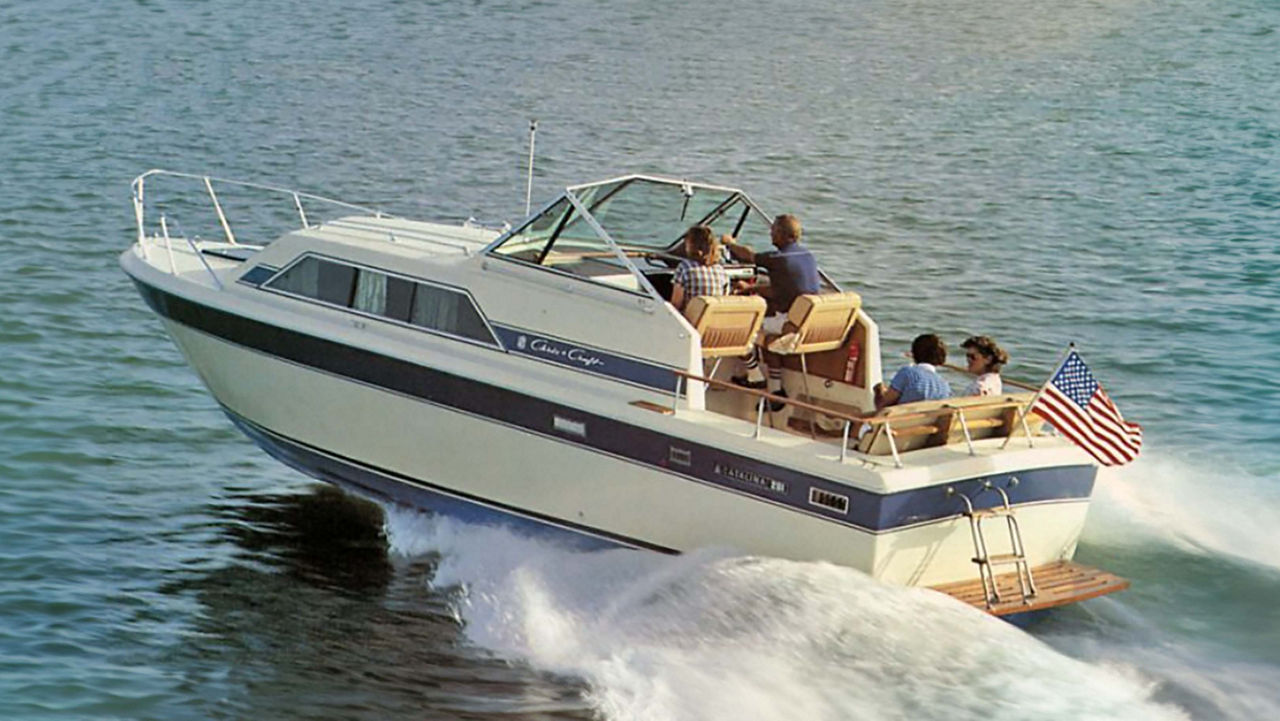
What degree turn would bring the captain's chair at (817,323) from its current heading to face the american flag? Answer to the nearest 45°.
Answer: approximately 180°

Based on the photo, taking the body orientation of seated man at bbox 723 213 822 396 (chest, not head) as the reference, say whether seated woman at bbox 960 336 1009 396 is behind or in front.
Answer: behind

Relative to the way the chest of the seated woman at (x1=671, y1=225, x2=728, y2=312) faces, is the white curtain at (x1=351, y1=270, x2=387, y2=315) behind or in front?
in front

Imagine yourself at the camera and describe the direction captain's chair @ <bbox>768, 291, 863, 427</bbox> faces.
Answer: facing away from the viewer and to the left of the viewer

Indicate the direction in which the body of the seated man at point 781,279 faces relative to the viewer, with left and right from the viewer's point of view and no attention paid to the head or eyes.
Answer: facing away from the viewer and to the left of the viewer

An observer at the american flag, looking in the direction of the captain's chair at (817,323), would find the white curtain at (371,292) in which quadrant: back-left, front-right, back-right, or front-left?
front-left

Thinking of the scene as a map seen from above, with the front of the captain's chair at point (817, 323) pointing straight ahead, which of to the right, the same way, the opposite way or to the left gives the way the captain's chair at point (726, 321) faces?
the same way

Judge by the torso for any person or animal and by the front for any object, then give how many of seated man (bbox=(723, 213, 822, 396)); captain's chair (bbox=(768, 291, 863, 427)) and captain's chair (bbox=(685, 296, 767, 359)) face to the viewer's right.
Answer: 0

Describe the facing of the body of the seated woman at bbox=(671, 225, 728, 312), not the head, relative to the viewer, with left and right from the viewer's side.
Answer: facing away from the viewer and to the left of the viewer

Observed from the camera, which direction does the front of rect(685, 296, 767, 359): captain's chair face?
facing away from the viewer and to the left of the viewer

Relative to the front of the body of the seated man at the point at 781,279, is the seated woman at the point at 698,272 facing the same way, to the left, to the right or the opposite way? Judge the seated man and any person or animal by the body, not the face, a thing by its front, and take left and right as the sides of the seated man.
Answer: the same way

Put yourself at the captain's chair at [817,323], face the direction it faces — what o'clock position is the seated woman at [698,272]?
The seated woman is roughly at 10 o'clock from the captain's chair.

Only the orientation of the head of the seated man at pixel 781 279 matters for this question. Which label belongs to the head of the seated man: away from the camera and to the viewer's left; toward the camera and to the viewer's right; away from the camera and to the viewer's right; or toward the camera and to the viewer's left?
away from the camera and to the viewer's left

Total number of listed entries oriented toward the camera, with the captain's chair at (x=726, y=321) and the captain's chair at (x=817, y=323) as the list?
0

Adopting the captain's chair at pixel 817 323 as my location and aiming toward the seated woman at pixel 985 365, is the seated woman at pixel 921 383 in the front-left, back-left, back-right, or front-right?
front-right

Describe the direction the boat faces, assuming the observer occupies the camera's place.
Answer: facing away from the viewer and to the left of the viewer

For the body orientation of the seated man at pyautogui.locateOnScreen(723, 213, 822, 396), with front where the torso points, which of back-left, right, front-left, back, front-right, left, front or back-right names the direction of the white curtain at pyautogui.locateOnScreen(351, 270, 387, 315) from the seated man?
front-left

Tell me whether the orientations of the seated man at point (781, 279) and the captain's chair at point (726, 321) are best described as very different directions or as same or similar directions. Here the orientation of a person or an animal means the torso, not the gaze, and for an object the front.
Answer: same or similar directions

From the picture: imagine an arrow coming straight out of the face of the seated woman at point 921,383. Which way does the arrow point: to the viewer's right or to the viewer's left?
to the viewer's left

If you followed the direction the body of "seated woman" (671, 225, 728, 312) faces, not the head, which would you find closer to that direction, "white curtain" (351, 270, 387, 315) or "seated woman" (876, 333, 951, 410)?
the white curtain
